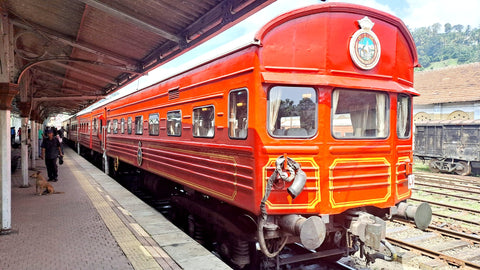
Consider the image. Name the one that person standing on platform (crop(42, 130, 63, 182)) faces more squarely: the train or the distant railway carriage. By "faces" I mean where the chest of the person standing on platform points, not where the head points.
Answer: the train

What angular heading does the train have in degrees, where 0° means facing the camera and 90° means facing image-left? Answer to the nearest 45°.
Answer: approximately 315°

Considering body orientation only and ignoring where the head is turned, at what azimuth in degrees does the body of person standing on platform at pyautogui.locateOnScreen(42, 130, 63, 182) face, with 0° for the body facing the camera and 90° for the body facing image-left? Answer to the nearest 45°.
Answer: approximately 0°

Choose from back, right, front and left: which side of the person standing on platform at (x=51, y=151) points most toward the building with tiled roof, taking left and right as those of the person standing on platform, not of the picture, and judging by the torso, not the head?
left

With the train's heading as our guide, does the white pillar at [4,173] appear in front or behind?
in front

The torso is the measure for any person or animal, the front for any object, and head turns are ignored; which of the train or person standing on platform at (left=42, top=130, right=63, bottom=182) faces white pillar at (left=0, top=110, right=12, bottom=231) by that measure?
the person standing on platform
